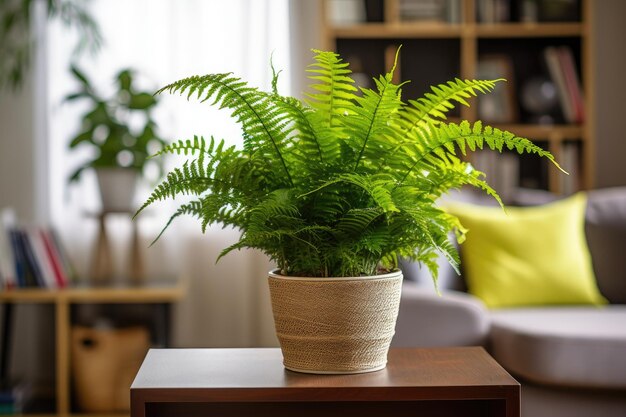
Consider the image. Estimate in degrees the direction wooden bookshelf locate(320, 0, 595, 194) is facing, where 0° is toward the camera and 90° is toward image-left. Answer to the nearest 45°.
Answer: approximately 0°

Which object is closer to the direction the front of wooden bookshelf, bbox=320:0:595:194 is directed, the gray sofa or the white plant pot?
the gray sofa

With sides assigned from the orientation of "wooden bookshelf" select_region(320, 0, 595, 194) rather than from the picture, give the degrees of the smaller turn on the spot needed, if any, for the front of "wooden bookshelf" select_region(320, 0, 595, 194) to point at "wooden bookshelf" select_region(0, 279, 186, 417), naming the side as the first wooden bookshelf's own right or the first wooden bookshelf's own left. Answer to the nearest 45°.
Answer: approximately 45° to the first wooden bookshelf's own right

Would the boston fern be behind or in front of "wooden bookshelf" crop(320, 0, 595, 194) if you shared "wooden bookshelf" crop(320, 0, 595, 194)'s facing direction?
in front

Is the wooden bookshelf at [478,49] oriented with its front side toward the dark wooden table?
yes

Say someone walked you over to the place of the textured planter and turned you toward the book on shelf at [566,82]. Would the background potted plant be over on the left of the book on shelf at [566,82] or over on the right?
left

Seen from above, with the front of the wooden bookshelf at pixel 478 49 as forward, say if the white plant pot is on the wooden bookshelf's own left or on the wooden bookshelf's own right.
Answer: on the wooden bookshelf's own right

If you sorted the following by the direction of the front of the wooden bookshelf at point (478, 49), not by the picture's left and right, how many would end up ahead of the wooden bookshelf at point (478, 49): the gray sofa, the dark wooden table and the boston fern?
3

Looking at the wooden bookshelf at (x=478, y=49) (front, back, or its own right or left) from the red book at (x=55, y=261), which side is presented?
right

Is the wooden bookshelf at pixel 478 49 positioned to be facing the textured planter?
yes

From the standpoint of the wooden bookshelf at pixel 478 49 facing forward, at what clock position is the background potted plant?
The background potted plant is roughly at 2 o'clock from the wooden bookshelf.

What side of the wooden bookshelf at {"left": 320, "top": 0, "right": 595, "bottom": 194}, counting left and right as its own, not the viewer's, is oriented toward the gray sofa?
front

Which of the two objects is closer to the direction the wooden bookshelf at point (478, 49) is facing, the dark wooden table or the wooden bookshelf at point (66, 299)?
the dark wooden table
